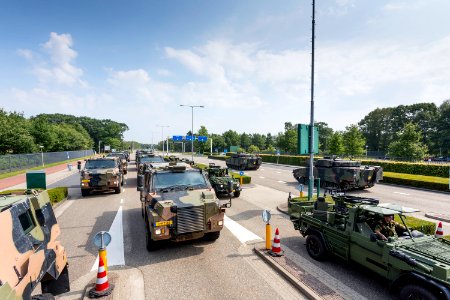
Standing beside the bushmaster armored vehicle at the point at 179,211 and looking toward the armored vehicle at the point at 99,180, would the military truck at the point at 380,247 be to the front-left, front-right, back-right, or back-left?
back-right

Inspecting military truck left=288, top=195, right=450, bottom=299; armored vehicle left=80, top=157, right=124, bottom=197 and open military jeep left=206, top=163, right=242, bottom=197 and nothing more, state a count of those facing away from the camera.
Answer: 0

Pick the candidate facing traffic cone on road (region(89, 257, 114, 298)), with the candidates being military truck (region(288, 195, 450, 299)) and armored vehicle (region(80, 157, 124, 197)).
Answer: the armored vehicle

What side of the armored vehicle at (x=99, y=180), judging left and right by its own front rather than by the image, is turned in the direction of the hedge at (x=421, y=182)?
left

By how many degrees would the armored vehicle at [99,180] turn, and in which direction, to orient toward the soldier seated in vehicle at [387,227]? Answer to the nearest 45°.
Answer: approximately 45° to its left

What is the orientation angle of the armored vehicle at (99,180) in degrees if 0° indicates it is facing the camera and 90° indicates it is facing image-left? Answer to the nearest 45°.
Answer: approximately 0°

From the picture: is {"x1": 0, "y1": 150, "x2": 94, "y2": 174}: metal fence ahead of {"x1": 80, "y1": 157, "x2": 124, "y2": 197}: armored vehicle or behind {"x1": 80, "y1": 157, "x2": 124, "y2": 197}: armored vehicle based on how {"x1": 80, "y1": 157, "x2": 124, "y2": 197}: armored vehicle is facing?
behind

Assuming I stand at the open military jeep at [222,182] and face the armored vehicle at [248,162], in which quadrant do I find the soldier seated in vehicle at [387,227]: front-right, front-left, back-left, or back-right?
back-right

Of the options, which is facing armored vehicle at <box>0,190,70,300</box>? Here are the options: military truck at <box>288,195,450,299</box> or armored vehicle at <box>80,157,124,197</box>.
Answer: armored vehicle at <box>80,157,124,197</box>

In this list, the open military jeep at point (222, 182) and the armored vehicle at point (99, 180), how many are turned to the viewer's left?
0

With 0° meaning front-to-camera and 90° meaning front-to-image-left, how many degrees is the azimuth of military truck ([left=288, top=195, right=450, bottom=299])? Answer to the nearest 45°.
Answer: approximately 315°

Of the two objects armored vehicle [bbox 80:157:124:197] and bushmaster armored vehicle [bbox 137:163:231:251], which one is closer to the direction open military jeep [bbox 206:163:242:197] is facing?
the bushmaster armored vehicle

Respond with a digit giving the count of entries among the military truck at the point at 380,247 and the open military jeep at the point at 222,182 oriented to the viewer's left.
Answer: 0

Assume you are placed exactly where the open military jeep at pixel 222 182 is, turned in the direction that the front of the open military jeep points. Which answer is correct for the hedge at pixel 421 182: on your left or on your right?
on your left
